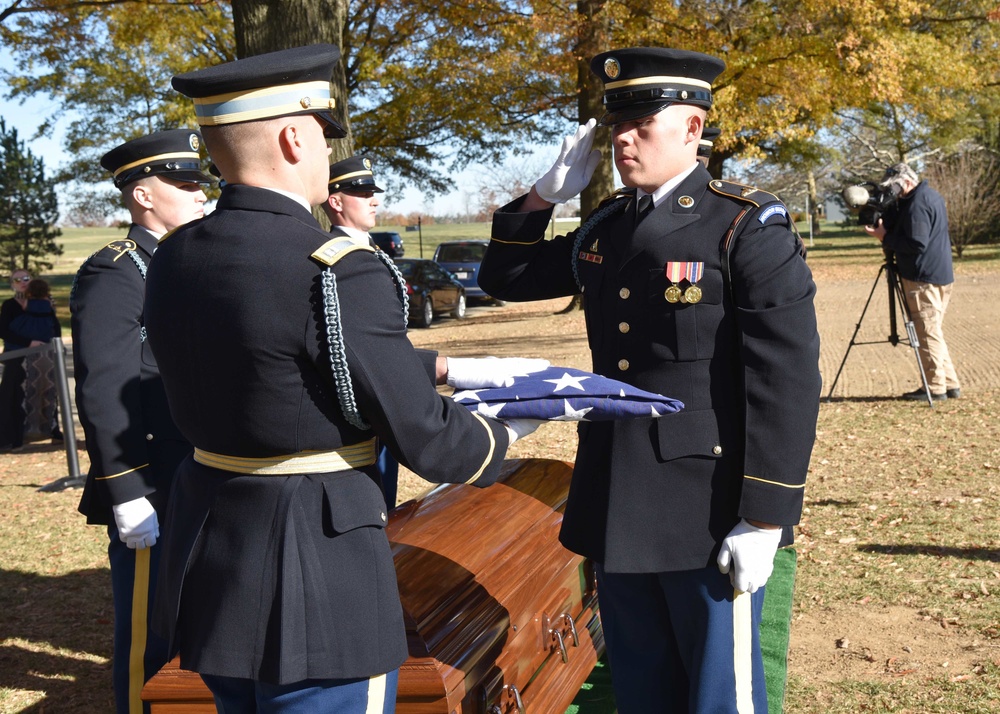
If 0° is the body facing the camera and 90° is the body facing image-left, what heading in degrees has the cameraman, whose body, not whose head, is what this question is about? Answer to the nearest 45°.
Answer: approximately 90°

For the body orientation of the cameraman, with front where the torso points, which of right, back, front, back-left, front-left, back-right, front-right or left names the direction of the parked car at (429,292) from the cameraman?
front-right

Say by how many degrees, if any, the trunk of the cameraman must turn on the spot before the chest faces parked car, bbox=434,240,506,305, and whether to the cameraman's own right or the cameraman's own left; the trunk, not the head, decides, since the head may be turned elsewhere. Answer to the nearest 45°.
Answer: approximately 45° to the cameraman's own right

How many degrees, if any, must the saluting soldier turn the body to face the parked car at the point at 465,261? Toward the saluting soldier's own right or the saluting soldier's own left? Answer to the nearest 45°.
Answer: approximately 135° to the saluting soldier's own right

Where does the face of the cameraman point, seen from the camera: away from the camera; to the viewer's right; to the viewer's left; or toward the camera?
to the viewer's left

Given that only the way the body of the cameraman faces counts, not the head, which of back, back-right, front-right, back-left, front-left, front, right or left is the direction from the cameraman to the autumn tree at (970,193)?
right

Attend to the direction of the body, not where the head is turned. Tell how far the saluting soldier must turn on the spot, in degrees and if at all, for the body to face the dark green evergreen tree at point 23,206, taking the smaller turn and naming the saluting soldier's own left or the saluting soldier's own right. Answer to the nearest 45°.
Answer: approximately 90° to the saluting soldier's own right

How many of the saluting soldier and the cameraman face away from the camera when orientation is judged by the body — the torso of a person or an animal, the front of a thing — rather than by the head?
0

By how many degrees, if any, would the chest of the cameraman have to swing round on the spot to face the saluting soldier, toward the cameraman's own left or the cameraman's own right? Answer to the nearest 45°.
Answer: approximately 90° to the cameraman's own left

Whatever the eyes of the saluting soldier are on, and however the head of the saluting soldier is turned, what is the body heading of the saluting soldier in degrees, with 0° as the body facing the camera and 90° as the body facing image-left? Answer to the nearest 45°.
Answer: approximately 45°

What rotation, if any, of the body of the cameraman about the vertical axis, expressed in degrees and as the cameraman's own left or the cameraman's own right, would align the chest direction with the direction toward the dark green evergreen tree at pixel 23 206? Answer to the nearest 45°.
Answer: approximately 45° to the cameraman's own right
